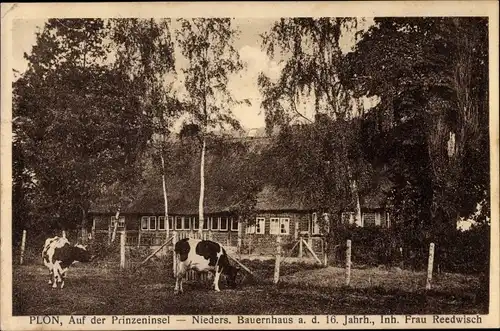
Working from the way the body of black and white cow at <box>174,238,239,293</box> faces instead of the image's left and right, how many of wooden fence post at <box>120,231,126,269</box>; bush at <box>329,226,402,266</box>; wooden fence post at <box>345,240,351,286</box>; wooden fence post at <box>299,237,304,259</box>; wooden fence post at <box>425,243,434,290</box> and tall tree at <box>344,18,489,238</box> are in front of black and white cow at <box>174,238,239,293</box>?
5

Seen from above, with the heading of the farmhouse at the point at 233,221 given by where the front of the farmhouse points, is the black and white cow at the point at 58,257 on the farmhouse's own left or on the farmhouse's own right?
on the farmhouse's own right

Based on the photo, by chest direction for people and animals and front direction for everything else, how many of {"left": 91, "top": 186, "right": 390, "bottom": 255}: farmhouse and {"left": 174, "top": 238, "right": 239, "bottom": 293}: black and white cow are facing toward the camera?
1

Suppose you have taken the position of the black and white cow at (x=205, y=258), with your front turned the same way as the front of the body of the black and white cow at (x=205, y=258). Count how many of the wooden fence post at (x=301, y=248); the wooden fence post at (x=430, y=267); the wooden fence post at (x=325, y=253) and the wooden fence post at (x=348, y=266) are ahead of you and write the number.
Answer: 4

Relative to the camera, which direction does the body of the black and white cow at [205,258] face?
to the viewer's right

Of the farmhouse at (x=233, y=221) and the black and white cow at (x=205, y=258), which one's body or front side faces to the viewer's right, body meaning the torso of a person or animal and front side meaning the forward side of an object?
the black and white cow

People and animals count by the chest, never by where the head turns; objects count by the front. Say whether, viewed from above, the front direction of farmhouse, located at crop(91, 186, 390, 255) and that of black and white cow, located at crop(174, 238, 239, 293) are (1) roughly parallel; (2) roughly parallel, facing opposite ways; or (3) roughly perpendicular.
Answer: roughly perpendicular

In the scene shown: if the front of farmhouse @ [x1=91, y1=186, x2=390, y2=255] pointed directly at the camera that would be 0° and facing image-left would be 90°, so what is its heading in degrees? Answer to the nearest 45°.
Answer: approximately 0°
